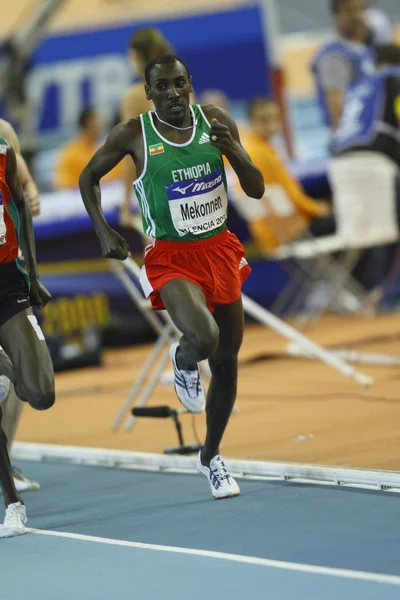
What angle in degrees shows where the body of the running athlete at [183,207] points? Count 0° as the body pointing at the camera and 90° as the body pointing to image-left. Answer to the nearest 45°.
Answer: approximately 315°

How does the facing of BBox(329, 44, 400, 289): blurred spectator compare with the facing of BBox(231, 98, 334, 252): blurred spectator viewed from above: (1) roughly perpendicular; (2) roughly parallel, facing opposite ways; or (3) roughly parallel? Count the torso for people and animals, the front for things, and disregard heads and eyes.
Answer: roughly perpendicular

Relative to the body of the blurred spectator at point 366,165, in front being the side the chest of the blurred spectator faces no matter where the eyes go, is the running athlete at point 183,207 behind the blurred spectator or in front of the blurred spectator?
behind

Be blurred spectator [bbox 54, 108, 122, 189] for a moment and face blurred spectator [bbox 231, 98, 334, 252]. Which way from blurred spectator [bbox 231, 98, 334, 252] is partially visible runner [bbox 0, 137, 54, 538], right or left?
right

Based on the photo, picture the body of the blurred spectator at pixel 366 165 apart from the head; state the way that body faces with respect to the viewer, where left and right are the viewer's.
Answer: facing away from the viewer and to the right of the viewer
